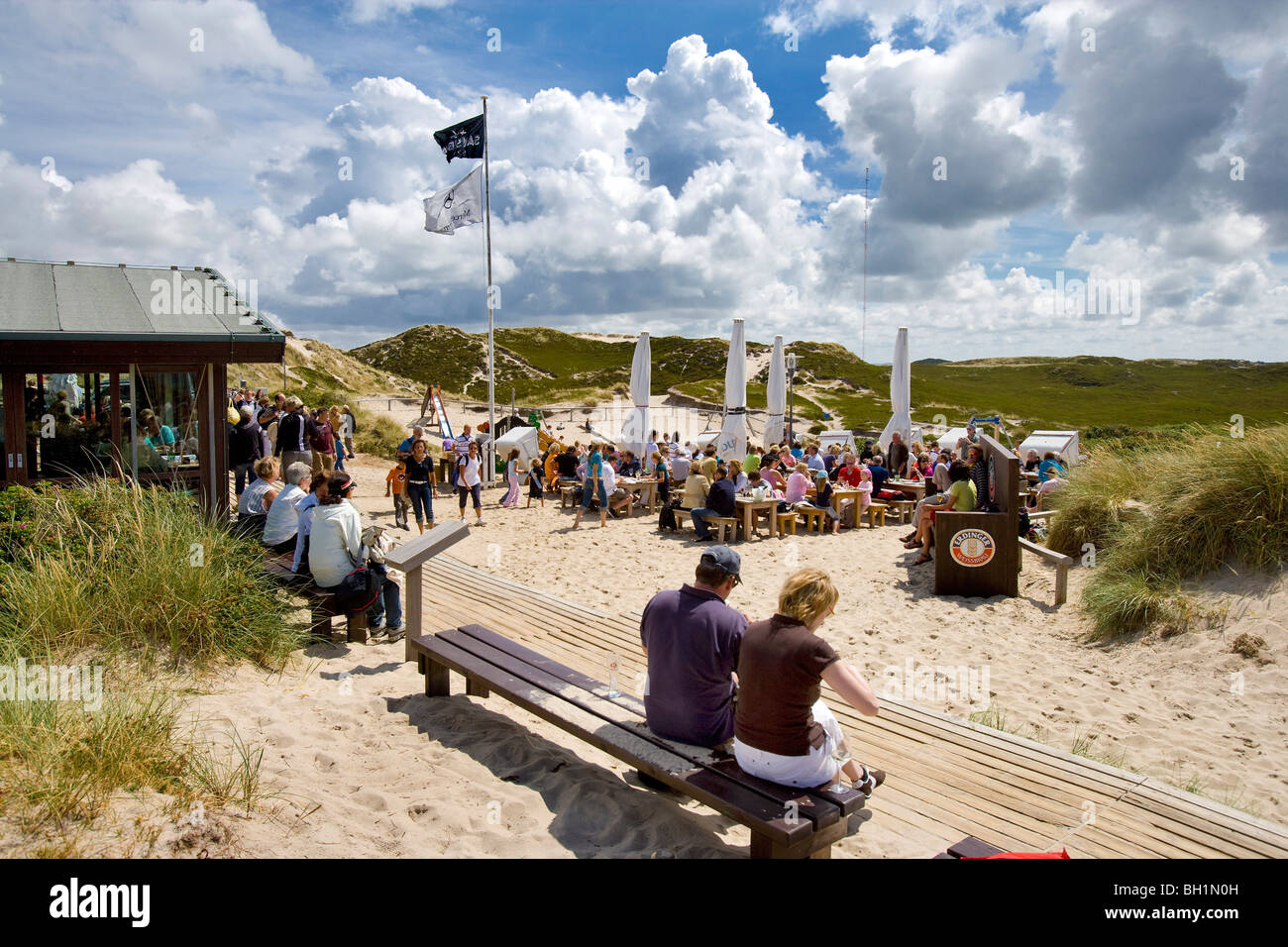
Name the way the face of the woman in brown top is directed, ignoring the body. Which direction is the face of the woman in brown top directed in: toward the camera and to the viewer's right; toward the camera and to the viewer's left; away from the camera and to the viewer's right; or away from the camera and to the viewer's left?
away from the camera and to the viewer's right

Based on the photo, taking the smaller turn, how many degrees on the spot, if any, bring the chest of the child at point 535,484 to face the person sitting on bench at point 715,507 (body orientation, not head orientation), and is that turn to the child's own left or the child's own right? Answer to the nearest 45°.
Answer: approximately 135° to the child's own right

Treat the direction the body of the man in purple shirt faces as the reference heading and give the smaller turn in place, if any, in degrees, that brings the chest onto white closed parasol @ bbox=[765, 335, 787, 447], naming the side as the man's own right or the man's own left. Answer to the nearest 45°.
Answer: approximately 45° to the man's own left

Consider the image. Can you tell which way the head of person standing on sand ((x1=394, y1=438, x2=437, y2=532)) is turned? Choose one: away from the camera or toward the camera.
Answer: toward the camera

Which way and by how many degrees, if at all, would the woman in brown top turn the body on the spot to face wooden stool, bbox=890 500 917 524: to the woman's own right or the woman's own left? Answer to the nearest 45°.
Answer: approximately 45° to the woman's own left

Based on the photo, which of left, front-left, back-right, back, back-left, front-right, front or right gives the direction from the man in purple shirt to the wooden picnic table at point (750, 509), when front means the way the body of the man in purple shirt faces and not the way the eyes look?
front-left

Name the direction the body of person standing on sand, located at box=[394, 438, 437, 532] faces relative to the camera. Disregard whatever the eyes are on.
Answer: toward the camera

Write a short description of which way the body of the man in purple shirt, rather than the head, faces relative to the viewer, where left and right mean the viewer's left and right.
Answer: facing away from the viewer and to the right of the viewer

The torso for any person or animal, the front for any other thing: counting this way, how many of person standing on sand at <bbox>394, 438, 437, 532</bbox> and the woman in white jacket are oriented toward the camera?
1

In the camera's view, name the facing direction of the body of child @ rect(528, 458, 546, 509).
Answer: away from the camera
